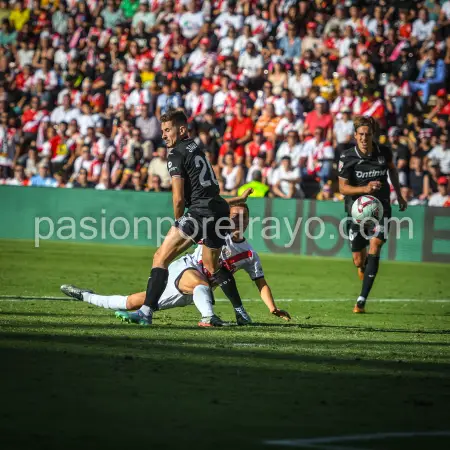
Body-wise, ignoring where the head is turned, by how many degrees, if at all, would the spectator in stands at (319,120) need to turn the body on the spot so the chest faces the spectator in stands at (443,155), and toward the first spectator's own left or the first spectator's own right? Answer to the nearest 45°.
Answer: approximately 45° to the first spectator's own left

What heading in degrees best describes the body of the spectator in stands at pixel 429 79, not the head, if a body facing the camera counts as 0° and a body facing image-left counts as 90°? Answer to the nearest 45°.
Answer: approximately 45°

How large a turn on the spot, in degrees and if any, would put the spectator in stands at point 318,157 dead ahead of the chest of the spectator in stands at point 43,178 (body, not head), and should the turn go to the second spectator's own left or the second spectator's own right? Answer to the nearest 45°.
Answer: approximately 45° to the second spectator's own left

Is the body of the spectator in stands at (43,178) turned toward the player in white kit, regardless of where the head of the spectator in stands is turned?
yes

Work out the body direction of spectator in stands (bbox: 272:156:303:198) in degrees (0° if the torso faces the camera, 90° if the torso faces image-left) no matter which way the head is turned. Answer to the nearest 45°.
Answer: approximately 0°

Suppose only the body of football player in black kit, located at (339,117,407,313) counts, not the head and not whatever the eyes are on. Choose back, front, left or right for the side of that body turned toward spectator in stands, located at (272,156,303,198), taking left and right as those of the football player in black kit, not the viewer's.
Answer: back

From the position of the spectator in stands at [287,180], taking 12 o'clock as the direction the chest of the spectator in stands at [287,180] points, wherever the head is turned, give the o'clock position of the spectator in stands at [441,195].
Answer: the spectator in stands at [441,195] is roughly at 10 o'clock from the spectator in stands at [287,180].

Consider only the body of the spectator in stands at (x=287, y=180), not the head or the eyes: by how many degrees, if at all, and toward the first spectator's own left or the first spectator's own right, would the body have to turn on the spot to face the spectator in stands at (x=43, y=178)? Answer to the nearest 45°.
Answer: approximately 135° to the first spectator's own right

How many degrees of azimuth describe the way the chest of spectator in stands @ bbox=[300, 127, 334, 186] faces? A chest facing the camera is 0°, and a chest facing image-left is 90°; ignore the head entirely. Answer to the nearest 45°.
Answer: approximately 0°

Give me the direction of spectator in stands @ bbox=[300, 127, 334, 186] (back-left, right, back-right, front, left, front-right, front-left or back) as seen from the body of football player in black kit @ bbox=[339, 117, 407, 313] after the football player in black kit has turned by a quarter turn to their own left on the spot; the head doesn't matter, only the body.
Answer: left

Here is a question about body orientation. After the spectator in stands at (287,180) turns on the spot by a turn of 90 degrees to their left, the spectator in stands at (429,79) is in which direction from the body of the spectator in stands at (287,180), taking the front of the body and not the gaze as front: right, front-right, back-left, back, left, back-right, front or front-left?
front
